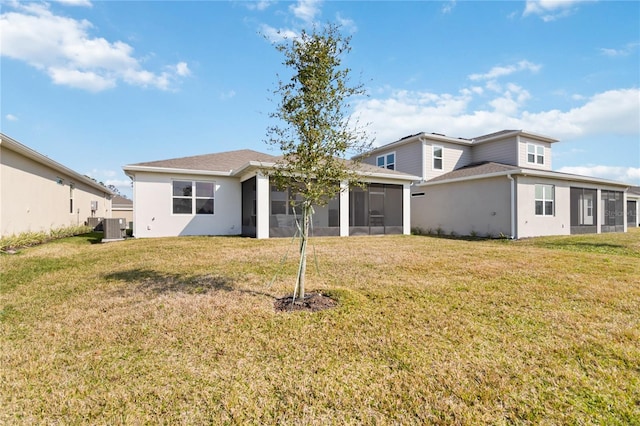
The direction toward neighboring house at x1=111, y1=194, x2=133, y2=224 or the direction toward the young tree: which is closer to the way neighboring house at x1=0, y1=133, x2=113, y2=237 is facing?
the neighboring house

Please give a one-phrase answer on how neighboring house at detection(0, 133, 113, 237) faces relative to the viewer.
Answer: facing away from the viewer and to the right of the viewer

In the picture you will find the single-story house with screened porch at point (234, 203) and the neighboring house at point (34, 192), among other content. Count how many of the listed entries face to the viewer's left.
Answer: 0

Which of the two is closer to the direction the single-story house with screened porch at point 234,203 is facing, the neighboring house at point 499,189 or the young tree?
the neighboring house

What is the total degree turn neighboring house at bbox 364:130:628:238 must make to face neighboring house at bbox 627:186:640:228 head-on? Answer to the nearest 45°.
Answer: approximately 90° to its right

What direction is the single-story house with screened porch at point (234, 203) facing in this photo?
away from the camera

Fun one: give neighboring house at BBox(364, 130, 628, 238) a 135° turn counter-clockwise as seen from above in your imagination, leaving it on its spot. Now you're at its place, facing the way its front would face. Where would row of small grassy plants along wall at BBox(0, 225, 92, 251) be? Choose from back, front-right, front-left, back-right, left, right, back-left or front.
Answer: front-right

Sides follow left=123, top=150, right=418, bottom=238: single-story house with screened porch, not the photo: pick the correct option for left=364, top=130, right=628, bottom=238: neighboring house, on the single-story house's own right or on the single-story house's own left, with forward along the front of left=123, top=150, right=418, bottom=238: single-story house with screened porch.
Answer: on the single-story house's own right

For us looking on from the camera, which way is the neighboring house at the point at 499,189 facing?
facing away from the viewer and to the left of the viewer

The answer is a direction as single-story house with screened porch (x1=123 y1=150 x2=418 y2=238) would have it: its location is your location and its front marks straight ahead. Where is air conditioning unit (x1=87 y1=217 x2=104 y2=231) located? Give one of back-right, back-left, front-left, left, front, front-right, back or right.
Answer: front-left
